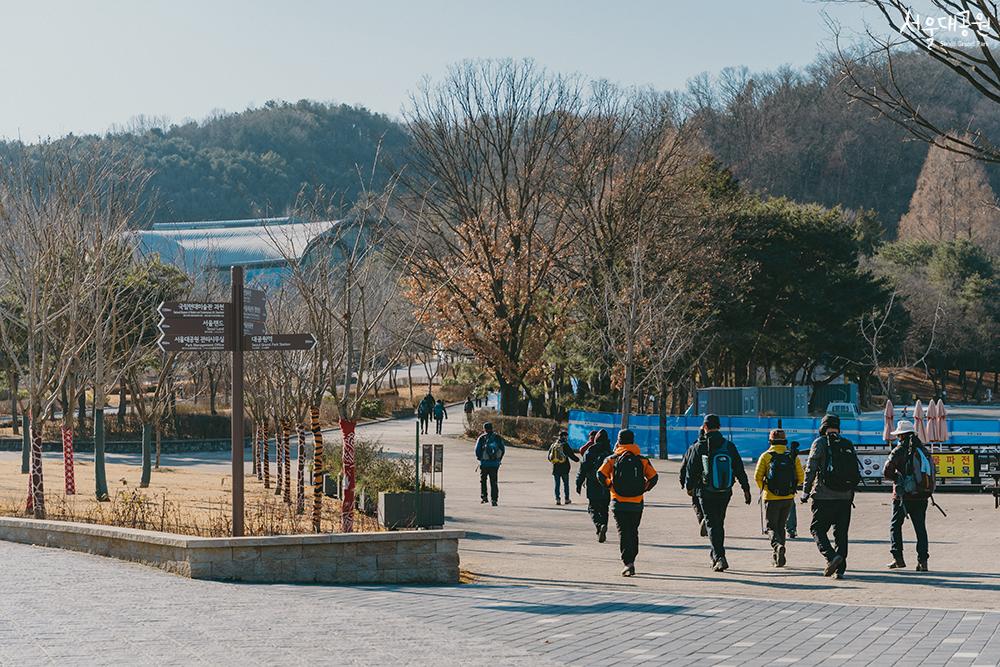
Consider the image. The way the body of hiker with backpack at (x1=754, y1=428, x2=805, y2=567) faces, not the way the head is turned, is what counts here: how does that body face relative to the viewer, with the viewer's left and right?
facing away from the viewer

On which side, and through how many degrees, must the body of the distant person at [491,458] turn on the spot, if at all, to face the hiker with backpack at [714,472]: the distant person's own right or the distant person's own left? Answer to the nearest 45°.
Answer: approximately 180°

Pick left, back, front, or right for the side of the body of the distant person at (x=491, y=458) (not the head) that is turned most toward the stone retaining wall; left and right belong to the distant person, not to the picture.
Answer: back

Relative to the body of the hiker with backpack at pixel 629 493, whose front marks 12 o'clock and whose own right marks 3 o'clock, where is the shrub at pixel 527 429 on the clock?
The shrub is roughly at 12 o'clock from the hiker with backpack.

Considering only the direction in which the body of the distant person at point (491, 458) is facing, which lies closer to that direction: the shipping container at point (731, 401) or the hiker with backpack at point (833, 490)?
the shipping container

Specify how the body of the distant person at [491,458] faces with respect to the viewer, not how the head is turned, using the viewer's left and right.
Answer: facing away from the viewer

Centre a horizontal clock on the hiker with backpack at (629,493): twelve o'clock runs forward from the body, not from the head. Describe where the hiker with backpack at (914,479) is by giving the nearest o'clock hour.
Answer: the hiker with backpack at (914,479) is roughly at 3 o'clock from the hiker with backpack at (629,493).

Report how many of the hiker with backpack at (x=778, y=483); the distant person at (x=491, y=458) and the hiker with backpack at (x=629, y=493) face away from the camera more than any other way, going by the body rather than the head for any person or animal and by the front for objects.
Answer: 3

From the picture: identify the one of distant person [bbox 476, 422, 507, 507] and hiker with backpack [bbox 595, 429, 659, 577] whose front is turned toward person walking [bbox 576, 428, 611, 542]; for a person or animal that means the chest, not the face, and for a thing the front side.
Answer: the hiker with backpack

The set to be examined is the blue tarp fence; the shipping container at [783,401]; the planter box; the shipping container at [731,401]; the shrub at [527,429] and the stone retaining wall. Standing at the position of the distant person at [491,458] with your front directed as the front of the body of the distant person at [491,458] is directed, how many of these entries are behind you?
2

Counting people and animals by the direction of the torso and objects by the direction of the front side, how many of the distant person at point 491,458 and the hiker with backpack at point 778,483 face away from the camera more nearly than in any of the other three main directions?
2

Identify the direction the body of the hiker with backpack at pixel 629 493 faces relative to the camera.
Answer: away from the camera

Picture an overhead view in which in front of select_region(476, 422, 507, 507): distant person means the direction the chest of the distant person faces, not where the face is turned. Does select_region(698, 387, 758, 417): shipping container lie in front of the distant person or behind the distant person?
in front

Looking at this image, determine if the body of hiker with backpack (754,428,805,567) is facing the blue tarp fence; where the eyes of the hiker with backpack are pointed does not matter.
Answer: yes
